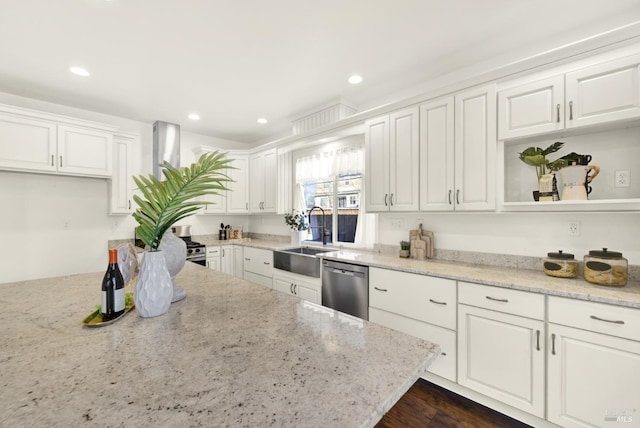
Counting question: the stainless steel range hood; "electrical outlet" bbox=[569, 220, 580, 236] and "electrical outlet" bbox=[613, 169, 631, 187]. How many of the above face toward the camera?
3

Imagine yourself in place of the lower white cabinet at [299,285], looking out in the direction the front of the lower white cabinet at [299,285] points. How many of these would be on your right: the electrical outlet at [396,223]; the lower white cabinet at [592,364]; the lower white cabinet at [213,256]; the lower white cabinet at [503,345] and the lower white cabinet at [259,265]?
2

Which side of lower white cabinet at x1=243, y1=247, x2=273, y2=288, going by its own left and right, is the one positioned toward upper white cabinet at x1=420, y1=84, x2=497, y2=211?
left

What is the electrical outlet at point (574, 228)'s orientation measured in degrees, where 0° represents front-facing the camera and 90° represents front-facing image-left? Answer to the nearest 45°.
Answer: approximately 0°

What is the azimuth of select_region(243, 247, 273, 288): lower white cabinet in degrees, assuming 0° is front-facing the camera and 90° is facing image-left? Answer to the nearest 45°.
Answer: approximately 45°

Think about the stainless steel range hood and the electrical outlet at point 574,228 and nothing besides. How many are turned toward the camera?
2

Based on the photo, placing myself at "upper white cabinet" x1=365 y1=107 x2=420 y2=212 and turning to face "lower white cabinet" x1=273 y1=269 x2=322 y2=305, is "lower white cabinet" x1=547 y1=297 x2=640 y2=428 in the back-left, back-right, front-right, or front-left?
back-left

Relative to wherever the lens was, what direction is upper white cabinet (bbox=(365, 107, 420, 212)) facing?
facing the viewer and to the left of the viewer

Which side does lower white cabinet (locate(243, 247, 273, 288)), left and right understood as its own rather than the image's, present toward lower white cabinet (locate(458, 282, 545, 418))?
left
